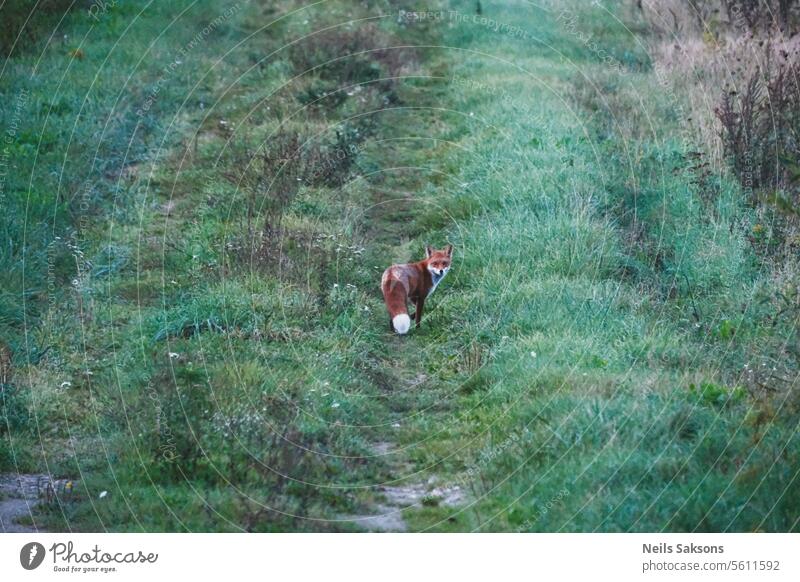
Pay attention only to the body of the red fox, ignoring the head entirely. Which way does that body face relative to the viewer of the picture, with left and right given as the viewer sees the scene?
facing away from the viewer and to the right of the viewer
